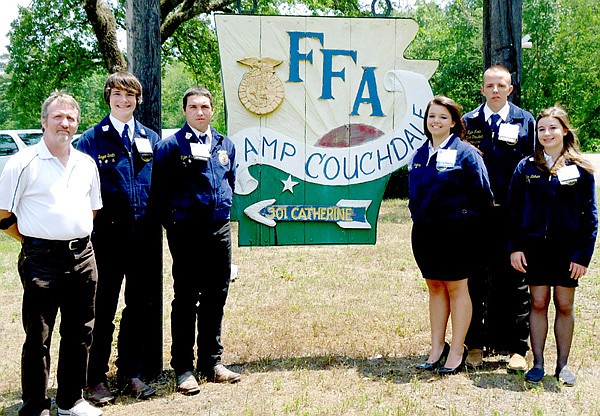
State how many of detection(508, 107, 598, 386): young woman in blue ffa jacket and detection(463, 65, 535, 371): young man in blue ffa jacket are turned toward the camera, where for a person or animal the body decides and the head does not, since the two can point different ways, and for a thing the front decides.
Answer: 2

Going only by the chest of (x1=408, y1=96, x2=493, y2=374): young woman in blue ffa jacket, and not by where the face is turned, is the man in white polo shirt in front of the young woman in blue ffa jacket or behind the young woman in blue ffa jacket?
in front

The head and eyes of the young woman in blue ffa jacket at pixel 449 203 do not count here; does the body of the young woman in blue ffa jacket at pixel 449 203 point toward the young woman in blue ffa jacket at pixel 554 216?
no

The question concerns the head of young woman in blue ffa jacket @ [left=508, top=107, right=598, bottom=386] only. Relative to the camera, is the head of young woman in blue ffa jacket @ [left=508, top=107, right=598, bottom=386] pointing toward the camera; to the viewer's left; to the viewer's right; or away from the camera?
toward the camera

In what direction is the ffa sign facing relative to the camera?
toward the camera

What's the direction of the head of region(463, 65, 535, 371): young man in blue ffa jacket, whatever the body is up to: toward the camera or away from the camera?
toward the camera

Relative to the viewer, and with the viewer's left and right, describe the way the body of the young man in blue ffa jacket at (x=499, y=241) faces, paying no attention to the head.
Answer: facing the viewer

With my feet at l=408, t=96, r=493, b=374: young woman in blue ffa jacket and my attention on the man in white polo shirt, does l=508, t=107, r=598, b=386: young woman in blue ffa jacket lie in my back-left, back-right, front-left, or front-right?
back-left

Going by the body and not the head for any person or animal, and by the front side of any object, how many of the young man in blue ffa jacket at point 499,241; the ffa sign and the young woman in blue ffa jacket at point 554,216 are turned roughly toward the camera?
3

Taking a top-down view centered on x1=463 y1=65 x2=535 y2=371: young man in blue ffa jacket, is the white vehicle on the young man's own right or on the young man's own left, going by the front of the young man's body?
on the young man's own right

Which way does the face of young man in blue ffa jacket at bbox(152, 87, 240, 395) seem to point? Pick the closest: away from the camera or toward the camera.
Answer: toward the camera

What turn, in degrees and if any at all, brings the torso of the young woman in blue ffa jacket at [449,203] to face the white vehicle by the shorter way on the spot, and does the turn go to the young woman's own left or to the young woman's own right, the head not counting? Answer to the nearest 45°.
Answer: approximately 90° to the young woman's own right

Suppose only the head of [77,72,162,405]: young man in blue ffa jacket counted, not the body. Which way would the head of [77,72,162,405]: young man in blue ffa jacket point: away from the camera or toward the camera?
toward the camera

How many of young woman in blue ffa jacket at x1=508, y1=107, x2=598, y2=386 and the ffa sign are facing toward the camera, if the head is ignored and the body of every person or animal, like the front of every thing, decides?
2
